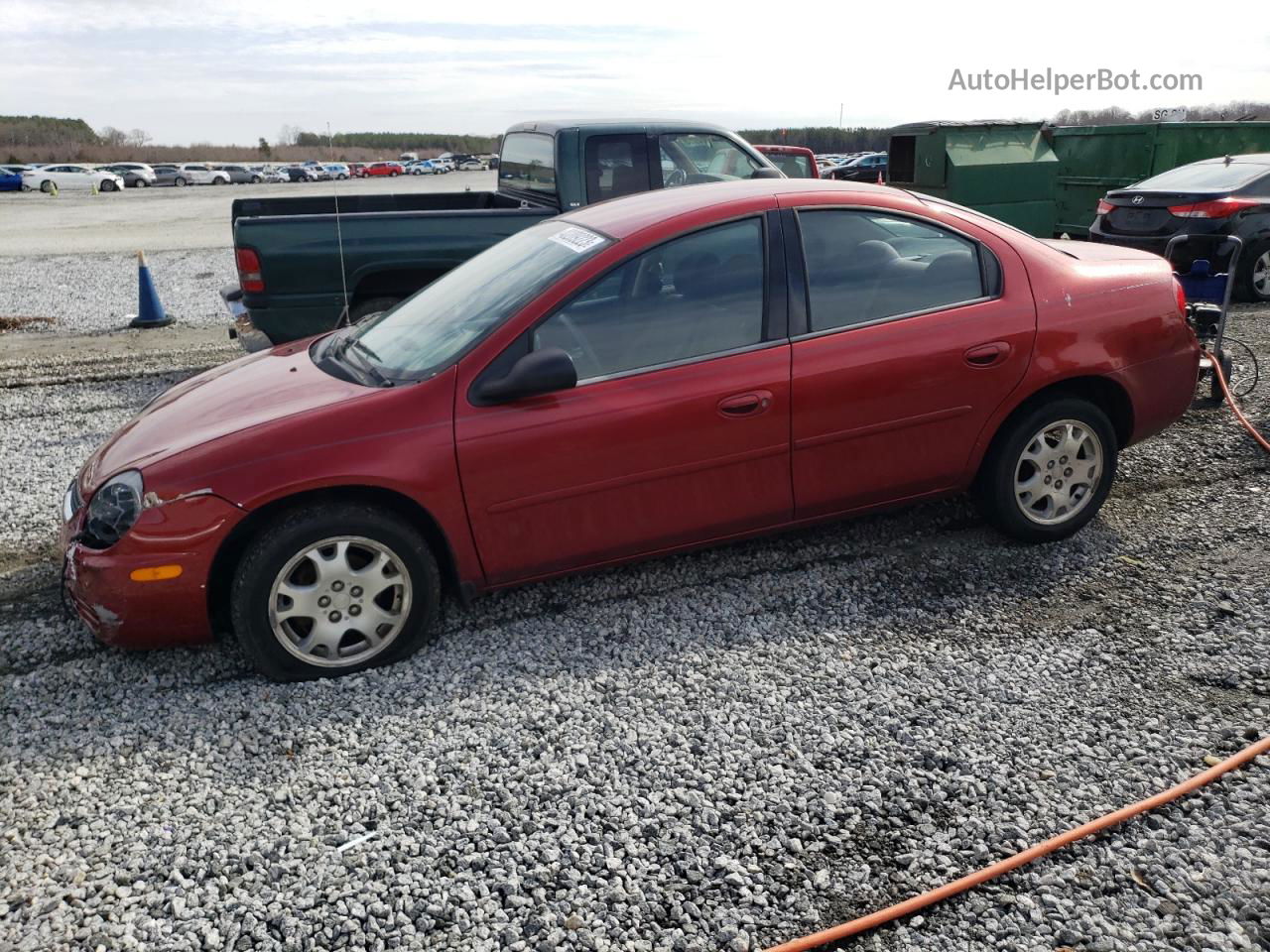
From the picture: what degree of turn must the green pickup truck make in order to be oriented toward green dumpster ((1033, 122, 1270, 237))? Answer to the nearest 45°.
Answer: approximately 45° to its left

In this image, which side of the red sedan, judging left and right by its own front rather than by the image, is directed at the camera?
left

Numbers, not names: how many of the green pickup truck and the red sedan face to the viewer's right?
1

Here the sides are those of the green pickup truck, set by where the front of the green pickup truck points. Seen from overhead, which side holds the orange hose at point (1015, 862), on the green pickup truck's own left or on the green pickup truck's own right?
on the green pickup truck's own right

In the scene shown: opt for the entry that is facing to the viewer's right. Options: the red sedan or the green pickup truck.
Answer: the green pickup truck

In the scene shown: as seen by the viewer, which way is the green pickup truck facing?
to the viewer's right

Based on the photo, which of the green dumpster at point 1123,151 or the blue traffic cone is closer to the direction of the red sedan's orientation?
the blue traffic cone

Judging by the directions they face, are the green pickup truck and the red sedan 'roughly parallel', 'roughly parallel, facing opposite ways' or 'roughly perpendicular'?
roughly parallel, facing opposite ways

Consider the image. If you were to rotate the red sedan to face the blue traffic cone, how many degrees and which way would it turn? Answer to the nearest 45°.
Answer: approximately 45° to its right

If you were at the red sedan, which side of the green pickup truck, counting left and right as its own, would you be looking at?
right

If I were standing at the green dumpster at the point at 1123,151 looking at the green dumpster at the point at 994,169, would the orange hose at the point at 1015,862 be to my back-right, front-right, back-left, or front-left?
front-left

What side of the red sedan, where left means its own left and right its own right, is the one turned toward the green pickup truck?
right
